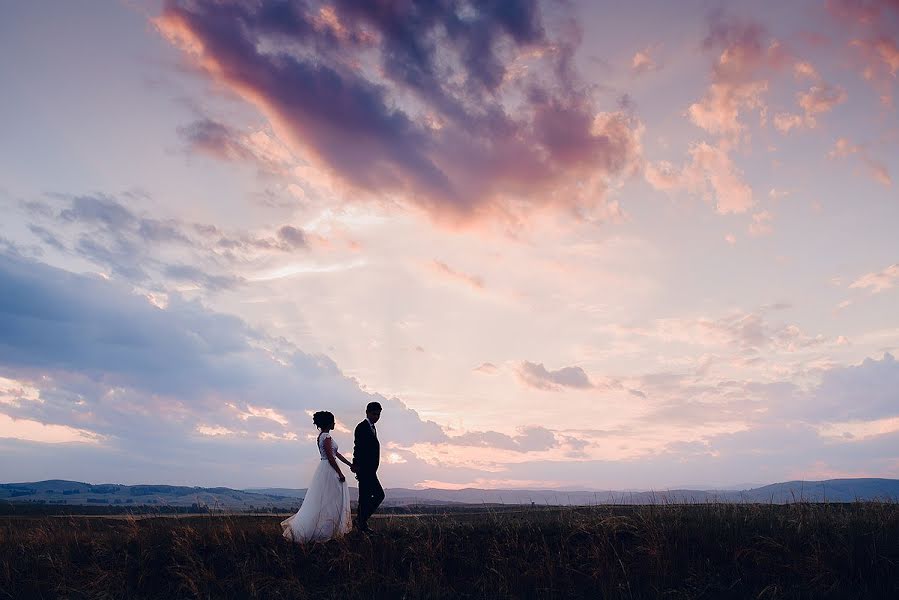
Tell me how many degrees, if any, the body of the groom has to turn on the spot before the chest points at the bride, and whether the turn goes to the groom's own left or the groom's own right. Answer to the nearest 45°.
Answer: approximately 135° to the groom's own right

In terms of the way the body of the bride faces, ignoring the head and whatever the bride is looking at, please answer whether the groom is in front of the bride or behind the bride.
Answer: in front

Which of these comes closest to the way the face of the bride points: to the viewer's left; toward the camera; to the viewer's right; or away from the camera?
to the viewer's right

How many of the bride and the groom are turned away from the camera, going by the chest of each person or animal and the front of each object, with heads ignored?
0

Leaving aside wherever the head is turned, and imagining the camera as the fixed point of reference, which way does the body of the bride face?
to the viewer's right

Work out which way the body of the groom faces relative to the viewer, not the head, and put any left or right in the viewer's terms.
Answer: facing the viewer and to the right of the viewer
